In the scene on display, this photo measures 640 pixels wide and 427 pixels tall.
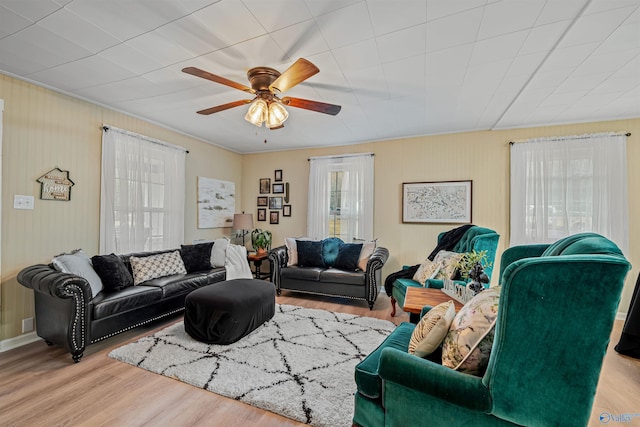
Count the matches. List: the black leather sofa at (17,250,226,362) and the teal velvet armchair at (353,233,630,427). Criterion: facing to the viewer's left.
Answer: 1

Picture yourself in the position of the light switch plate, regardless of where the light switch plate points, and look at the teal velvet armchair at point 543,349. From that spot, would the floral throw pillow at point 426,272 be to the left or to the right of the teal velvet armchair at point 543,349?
left

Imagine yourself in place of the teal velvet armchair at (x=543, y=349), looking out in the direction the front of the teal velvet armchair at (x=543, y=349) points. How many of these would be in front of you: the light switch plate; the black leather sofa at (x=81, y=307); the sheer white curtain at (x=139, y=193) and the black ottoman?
4

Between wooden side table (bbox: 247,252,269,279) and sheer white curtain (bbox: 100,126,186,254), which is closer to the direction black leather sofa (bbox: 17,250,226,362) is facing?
the wooden side table

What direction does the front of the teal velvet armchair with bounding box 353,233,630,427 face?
to the viewer's left

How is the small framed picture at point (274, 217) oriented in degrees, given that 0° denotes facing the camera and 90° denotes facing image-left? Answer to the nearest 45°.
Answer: approximately 45°

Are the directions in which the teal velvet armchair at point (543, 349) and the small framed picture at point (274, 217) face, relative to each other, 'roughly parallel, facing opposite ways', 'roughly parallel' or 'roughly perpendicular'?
roughly perpendicular

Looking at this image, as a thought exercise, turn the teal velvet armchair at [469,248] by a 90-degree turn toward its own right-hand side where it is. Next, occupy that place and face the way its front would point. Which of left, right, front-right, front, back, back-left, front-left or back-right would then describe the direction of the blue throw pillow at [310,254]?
front-left

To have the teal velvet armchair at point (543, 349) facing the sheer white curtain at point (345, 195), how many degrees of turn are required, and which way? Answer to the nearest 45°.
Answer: approximately 45° to its right

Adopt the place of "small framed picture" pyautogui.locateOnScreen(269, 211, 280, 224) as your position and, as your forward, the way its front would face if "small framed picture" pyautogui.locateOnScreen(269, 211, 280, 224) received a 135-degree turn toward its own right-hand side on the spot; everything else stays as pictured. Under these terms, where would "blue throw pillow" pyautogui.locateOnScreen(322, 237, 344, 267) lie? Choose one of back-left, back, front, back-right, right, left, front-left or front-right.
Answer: back-right

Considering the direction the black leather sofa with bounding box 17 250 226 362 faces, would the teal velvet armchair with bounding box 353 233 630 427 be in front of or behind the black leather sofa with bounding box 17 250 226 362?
in front

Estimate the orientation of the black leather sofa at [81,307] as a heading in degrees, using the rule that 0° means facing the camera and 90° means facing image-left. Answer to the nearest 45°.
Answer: approximately 315°

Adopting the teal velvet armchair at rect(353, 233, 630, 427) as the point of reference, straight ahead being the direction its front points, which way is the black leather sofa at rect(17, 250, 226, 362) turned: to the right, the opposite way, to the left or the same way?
the opposite way
